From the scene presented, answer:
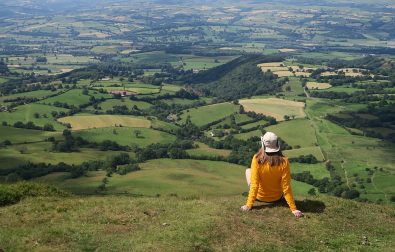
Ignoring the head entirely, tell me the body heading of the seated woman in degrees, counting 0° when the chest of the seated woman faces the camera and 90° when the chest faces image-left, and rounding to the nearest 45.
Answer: approximately 180°

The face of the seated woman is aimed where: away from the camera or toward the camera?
away from the camera
